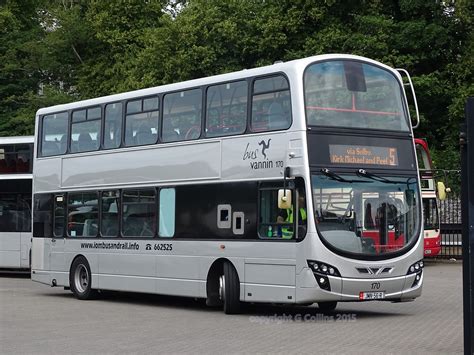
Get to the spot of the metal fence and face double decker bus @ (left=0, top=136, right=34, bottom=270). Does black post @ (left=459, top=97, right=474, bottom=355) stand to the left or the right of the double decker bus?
left

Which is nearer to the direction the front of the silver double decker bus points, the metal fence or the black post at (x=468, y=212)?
the black post

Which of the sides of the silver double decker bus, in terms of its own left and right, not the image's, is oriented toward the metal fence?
left

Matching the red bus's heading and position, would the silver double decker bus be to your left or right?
on your right

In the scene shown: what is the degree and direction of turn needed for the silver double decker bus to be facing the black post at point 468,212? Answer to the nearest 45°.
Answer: approximately 45° to its right

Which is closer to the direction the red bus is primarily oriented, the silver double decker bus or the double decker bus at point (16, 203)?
the silver double decker bus

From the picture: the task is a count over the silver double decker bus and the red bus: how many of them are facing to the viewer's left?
0

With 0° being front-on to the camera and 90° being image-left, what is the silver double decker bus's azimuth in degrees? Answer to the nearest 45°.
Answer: approximately 315°

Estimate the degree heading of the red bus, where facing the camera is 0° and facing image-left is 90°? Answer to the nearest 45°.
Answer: approximately 315°
